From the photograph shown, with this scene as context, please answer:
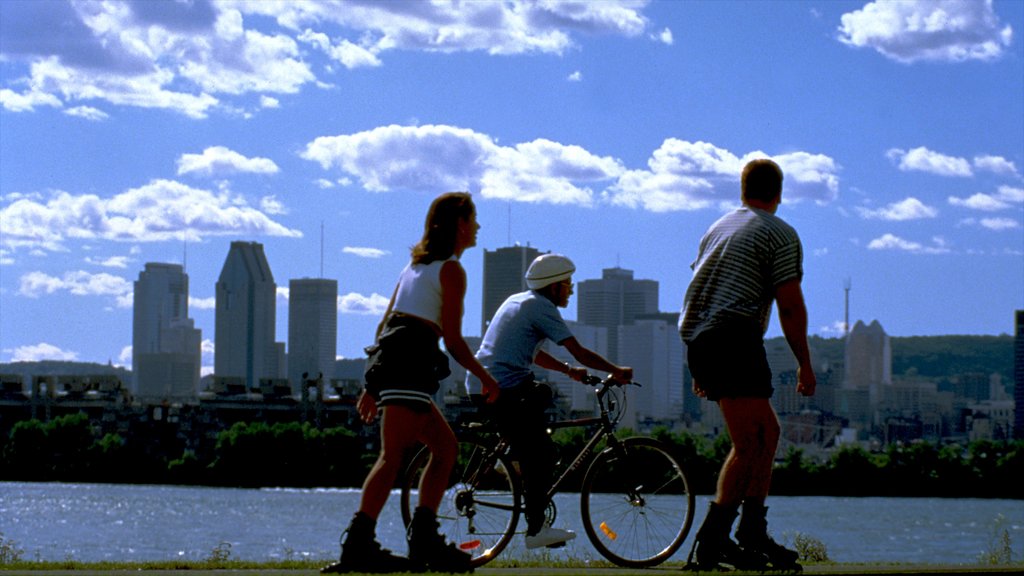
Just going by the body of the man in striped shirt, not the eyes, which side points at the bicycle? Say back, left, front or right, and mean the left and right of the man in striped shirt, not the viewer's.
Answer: left

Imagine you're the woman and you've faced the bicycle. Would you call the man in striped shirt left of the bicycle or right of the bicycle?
right

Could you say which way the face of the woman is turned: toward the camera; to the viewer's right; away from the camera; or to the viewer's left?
to the viewer's right

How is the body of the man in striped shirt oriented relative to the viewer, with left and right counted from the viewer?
facing away from the viewer and to the right of the viewer

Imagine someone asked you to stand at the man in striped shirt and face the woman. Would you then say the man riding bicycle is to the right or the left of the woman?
right

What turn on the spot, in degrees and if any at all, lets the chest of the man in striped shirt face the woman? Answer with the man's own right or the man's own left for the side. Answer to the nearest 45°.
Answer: approximately 135° to the man's own left

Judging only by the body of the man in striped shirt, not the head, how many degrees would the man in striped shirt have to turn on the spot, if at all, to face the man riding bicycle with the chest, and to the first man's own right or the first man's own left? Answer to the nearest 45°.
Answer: approximately 90° to the first man's own left

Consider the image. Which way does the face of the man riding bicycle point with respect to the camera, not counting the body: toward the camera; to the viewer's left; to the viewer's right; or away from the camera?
to the viewer's right

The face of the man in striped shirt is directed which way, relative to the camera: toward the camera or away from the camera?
away from the camera
